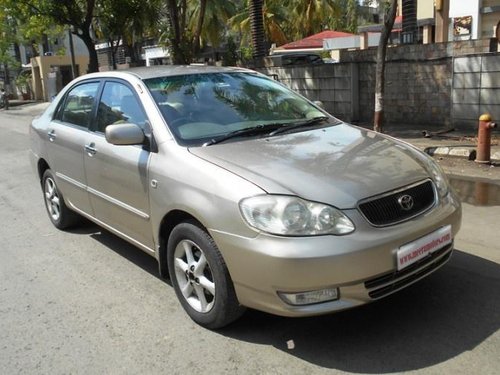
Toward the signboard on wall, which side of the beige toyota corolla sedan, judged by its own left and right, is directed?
left

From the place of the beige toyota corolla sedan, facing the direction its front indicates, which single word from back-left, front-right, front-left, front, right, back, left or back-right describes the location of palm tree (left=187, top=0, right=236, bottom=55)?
back-left

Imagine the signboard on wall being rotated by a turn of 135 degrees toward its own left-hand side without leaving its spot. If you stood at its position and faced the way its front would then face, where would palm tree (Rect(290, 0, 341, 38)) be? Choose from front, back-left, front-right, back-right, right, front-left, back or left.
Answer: left

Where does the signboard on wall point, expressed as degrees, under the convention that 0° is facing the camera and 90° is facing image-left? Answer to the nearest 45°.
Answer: approximately 0°

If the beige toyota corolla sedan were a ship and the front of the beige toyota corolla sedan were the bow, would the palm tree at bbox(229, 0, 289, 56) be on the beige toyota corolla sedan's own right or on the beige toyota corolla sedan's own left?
on the beige toyota corolla sedan's own left

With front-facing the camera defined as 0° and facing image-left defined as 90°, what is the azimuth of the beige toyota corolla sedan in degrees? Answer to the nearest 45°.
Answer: approximately 315°

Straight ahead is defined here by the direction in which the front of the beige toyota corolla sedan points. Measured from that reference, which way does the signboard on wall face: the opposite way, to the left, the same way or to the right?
to the right

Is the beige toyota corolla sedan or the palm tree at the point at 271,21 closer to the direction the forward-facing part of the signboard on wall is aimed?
the beige toyota corolla sedan

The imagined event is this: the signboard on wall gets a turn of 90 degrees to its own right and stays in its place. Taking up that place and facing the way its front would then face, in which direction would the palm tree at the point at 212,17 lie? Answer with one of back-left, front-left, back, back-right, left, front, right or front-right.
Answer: front-right

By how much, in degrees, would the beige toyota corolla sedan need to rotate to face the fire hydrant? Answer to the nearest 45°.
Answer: approximately 90° to its left

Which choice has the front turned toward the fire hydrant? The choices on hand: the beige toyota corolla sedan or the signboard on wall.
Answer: the signboard on wall
